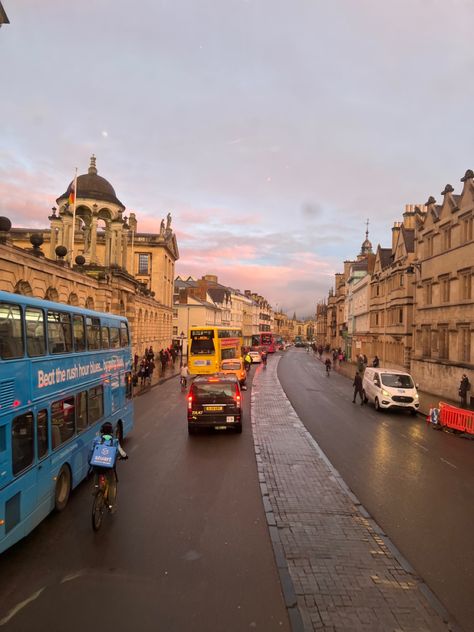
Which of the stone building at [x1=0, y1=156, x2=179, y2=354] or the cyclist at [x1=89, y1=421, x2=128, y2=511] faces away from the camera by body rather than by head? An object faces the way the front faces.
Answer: the cyclist

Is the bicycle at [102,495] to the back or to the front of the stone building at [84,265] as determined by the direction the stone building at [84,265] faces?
to the front

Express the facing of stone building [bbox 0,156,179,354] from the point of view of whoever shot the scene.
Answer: facing the viewer and to the right of the viewer

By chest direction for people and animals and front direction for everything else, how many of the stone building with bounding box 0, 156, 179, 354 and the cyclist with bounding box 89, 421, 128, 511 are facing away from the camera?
1

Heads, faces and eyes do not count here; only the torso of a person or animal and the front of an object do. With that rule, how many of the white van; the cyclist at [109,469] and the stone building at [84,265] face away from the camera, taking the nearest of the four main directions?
1

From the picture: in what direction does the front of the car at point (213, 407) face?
away from the camera

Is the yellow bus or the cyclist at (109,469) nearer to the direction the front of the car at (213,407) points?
the yellow bus

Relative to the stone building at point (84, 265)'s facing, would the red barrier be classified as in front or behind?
in front

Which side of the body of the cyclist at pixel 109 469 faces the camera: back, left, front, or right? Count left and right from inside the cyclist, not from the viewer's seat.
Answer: back

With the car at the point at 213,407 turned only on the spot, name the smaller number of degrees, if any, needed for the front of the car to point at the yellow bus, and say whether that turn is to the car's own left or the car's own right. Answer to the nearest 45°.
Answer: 0° — it already faces it

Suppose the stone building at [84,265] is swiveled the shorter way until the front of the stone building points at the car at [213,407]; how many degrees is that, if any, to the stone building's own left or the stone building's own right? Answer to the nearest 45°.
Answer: approximately 45° to the stone building's own right

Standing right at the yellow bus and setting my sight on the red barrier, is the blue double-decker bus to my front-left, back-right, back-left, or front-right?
front-right

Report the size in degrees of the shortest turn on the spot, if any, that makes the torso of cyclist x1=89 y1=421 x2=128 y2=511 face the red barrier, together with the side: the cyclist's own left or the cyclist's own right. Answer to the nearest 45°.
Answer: approximately 45° to the cyclist's own right

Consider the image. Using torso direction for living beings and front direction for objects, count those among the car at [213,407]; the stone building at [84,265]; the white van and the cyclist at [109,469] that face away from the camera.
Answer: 2

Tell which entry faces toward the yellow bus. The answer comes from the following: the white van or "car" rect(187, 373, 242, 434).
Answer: the car

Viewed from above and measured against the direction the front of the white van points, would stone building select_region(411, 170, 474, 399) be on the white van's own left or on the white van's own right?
on the white van's own left
